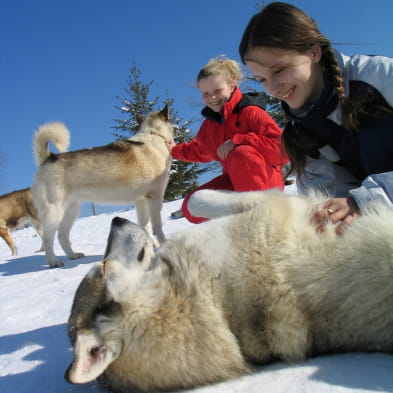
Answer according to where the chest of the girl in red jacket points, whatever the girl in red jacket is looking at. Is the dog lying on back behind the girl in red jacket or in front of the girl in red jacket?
in front

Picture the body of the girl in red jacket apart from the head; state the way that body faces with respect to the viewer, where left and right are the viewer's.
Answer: facing the viewer and to the left of the viewer

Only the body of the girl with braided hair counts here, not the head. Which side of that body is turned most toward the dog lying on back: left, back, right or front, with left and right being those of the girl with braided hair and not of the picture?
front

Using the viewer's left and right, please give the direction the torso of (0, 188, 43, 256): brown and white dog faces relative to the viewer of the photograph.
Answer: facing to the left of the viewer

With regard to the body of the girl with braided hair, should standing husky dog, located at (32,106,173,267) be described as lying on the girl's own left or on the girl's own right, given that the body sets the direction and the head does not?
on the girl's own right

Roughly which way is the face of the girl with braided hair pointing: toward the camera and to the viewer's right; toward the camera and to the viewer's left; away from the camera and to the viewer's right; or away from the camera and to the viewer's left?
toward the camera and to the viewer's left

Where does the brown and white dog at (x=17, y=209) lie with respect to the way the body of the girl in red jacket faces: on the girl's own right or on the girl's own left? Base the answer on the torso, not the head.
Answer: on the girl's own right

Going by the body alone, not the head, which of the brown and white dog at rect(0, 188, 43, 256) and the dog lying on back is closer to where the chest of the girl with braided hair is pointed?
the dog lying on back

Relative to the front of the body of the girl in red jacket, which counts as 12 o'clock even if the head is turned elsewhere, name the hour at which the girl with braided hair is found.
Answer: The girl with braided hair is roughly at 10 o'clock from the girl in red jacket.

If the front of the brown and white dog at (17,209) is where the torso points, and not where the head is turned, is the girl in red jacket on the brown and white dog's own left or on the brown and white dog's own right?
on the brown and white dog's own left
